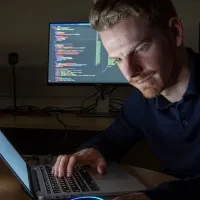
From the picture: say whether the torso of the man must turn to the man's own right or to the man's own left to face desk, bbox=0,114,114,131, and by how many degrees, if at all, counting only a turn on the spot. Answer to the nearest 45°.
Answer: approximately 90° to the man's own right

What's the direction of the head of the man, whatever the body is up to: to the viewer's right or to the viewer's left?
to the viewer's left

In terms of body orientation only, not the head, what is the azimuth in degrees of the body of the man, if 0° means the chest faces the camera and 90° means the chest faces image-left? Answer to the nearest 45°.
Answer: approximately 45°

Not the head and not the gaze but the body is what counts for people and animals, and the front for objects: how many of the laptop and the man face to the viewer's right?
1

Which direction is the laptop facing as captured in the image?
to the viewer's right

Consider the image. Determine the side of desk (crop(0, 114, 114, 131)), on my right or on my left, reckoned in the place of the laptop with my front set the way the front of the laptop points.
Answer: on my left
